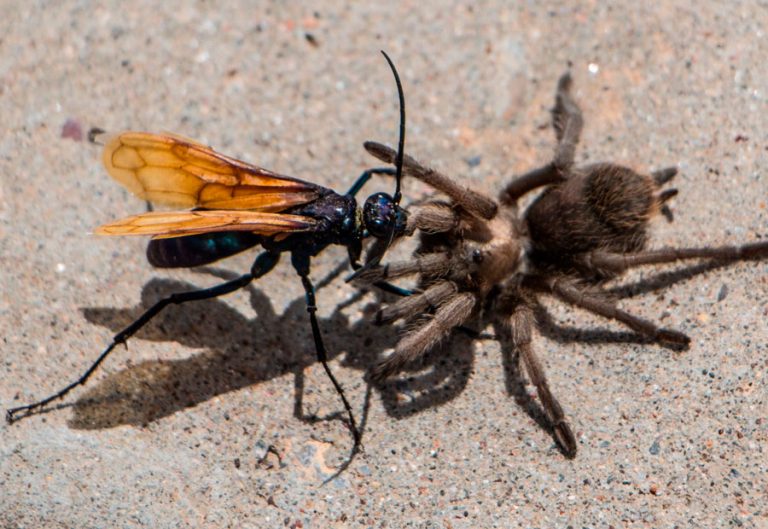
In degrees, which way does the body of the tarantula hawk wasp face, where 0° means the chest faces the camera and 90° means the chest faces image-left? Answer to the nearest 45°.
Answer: approximately 270°

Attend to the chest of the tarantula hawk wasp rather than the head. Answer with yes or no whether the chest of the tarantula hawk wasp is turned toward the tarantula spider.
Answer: yes
